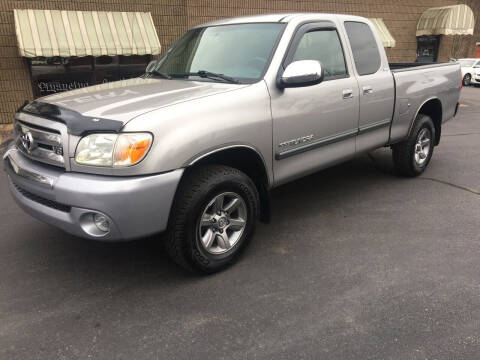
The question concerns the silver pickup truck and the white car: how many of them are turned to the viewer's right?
0

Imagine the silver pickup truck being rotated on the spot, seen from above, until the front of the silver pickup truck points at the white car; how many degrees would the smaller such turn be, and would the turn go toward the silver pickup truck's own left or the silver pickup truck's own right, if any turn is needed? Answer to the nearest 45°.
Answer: approximately 180°

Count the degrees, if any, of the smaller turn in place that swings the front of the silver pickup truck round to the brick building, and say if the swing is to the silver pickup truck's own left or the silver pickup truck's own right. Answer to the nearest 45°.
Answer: approximately 135° to the silver pickup truck's own right

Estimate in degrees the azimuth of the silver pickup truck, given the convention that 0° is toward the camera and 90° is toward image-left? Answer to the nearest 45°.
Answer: approximately 45°
